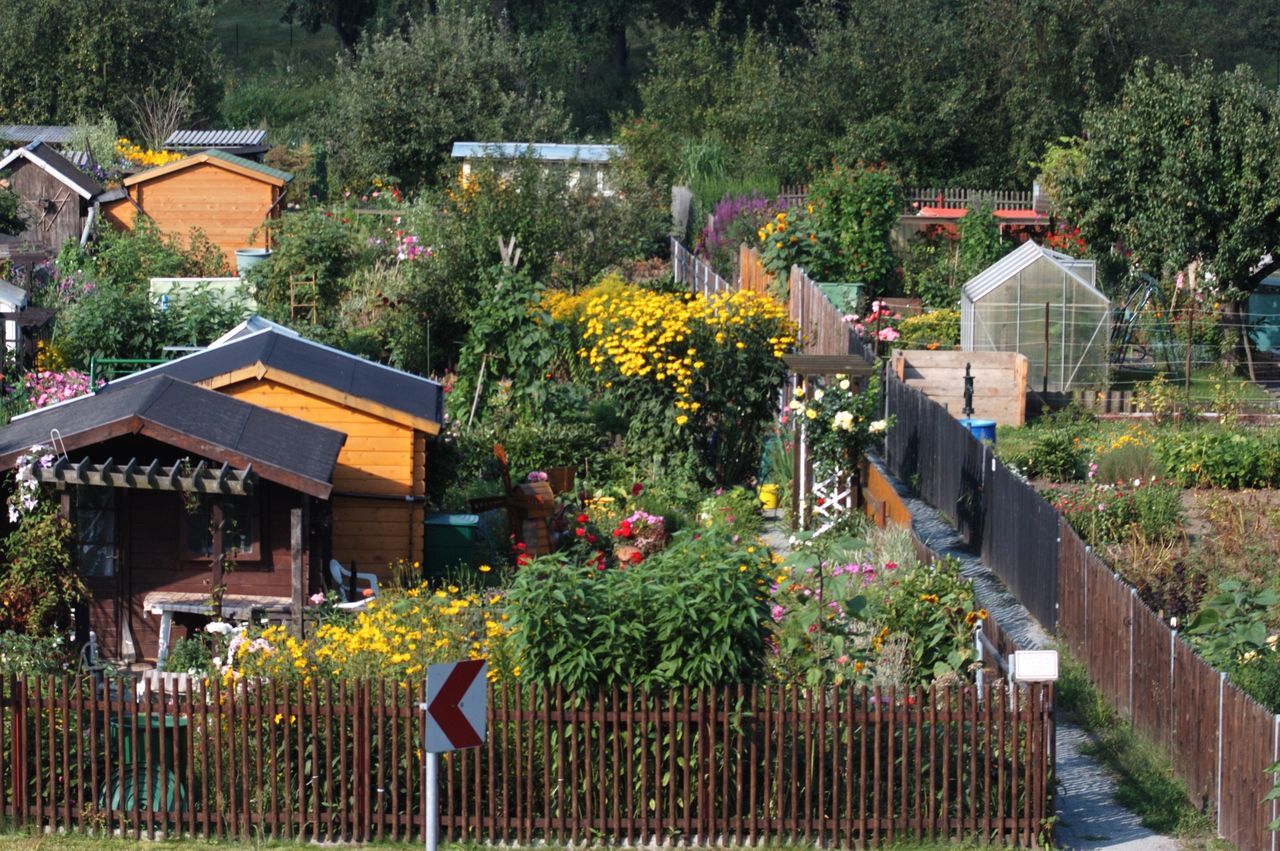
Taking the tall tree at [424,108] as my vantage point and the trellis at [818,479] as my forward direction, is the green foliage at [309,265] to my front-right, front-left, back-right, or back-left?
front-right

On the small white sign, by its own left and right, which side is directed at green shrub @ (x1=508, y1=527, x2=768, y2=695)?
right

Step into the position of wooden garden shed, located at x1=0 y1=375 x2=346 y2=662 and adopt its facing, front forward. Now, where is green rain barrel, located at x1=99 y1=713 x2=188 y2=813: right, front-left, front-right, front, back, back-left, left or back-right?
front

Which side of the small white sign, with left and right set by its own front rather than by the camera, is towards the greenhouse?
back

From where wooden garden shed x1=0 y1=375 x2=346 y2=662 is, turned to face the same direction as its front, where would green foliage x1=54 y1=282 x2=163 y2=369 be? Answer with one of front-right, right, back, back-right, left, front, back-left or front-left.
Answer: back

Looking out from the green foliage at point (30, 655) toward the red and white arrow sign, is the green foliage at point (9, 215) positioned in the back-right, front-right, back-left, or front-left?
back-left

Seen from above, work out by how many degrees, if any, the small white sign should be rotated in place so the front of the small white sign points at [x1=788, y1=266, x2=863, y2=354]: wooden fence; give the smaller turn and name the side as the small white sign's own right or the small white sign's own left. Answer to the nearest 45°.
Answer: approximately 180°

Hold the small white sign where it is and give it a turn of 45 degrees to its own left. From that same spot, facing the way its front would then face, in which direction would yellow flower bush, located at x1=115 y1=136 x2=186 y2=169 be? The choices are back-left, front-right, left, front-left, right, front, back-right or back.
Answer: back

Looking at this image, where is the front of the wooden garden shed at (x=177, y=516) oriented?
toward the camera

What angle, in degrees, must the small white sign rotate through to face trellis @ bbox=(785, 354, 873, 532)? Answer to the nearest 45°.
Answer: approximately 180°

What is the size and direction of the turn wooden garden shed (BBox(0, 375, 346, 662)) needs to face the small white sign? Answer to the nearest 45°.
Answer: approximately 45° to its left

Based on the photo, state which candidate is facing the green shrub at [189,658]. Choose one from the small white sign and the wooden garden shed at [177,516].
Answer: the wooden garden shed

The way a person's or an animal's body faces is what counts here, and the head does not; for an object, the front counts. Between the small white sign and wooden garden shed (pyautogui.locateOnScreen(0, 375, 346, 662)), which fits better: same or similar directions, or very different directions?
same or similar directions

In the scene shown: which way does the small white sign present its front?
toward the camera

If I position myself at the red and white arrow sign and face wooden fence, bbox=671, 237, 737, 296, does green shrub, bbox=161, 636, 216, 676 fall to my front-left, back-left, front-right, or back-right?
front-left

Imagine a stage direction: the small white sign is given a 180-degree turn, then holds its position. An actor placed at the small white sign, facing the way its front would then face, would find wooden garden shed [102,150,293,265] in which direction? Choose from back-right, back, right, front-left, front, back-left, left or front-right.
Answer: front-left

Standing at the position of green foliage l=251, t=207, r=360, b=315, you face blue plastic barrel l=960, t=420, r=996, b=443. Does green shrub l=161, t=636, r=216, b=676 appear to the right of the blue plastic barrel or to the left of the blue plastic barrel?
right

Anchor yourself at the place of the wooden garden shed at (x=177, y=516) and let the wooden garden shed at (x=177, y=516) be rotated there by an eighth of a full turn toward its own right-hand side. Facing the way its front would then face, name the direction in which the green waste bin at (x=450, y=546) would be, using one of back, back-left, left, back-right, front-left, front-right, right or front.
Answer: back

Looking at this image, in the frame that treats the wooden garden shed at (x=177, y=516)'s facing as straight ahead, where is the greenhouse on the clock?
The greenhouse is roughly at 8 o'clock from the wooden garden shed.
